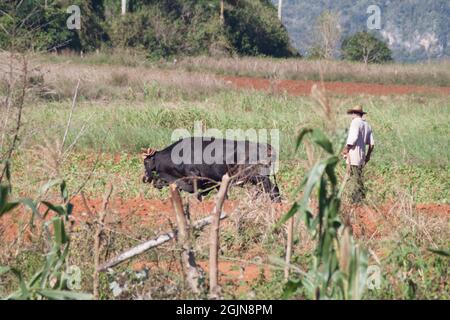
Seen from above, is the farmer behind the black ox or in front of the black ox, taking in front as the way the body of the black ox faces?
behind

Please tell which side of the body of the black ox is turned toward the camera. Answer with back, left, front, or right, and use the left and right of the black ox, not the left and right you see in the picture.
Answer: left

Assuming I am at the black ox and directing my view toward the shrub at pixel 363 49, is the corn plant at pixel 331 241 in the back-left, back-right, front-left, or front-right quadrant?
back-right

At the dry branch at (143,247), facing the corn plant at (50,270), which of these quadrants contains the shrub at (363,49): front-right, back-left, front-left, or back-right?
back-right

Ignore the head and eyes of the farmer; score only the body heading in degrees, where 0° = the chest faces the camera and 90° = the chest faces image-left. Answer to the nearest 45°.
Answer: approximately 135°

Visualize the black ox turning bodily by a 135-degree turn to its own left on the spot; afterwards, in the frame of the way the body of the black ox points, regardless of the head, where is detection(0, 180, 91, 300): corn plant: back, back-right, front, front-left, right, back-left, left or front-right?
front-right

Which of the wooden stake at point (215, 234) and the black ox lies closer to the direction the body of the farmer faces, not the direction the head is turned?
the black ox

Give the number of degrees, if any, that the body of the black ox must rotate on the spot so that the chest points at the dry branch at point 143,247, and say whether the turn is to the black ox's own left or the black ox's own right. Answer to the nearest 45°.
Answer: approximately 90° to the black ox's own left

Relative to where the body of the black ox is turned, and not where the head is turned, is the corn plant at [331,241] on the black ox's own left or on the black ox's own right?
on the black ox's own left

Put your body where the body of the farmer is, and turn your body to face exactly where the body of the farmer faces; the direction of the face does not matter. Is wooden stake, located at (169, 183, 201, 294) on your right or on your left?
on your left

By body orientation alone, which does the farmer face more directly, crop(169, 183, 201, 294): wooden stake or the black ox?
the black ox
